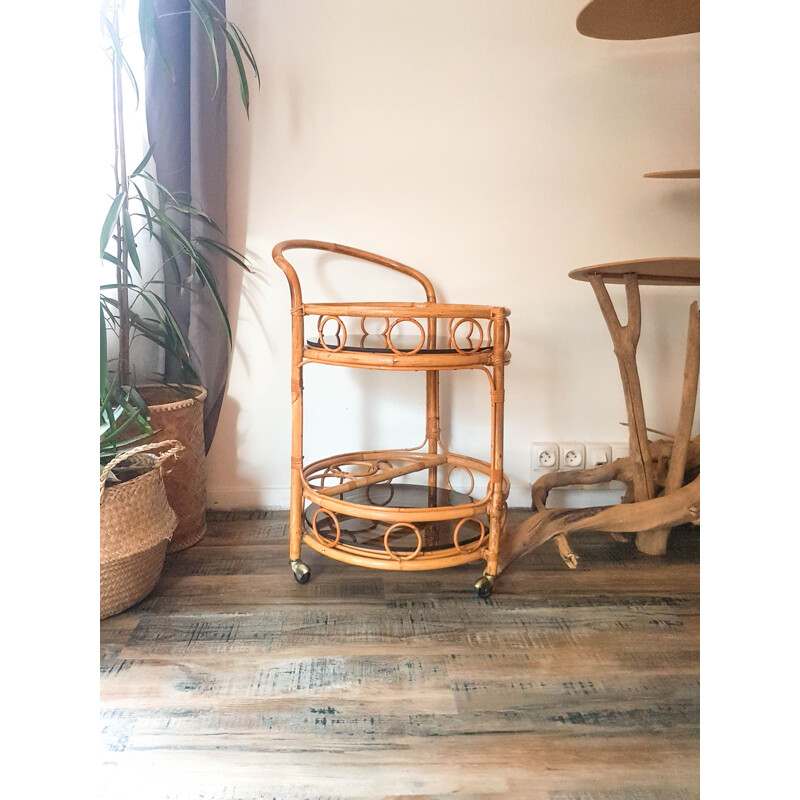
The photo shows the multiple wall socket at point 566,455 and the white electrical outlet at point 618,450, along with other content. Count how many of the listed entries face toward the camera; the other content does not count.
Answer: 2

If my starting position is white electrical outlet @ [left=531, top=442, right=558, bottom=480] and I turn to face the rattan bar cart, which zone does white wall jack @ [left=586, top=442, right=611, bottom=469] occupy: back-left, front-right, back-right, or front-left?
back-left

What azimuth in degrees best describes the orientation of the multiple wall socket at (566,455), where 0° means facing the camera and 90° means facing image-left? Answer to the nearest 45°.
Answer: approximately 0°

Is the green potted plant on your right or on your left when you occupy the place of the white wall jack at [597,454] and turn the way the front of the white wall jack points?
on your right
